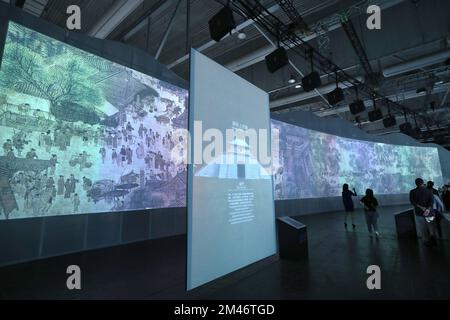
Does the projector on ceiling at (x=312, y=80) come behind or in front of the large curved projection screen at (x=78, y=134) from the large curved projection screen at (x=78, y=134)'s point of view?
in front

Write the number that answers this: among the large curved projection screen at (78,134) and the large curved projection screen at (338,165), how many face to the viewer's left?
0

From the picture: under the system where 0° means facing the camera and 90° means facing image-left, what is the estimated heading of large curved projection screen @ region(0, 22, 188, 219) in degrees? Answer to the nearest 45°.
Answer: approximately 315°

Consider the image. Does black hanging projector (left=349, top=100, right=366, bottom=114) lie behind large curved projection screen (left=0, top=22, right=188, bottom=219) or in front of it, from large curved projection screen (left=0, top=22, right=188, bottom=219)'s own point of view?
in front

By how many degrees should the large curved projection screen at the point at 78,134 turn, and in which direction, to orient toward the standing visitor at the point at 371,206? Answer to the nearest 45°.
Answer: approximately 45° to its left

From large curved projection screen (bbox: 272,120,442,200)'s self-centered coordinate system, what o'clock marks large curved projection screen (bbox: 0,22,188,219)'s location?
large curved projection screen (bbox: 0,22,188,219) is roughly at 2 o'clock from large curved projection screen (bbox: 272,120,442,200).

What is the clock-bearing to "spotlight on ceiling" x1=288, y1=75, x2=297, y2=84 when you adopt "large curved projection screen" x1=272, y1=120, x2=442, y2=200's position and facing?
The spotlight on ceiling is roughly at 2 o'clock from the large curved projection screen.

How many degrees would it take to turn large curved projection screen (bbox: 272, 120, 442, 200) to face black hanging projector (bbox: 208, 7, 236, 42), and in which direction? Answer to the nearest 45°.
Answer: approximately 45° to its right
